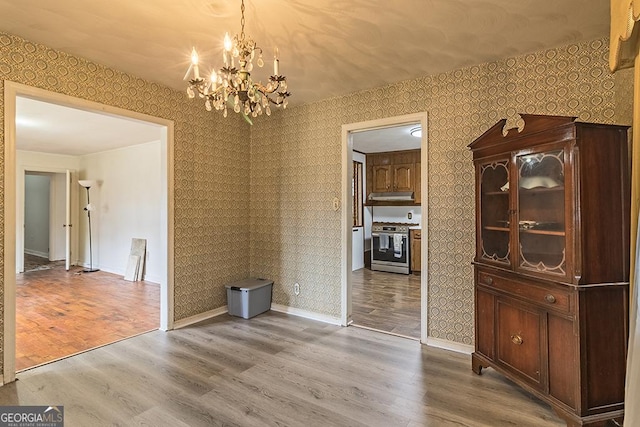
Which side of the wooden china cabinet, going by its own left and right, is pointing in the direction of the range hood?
right

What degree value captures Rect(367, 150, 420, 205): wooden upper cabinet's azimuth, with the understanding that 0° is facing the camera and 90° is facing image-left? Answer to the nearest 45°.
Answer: approximately 0°

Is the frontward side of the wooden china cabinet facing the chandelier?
yes

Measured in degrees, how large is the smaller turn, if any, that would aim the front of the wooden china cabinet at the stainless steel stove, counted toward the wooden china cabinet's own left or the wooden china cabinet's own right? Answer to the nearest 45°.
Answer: approximately 90° to the wooden china cabinet's own right

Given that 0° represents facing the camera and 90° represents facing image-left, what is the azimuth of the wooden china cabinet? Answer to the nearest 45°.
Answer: approximately 45°

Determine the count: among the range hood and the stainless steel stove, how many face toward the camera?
2
